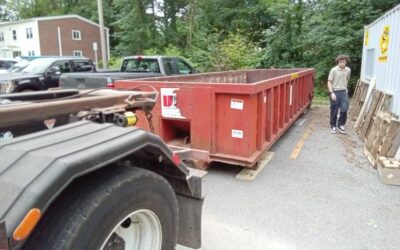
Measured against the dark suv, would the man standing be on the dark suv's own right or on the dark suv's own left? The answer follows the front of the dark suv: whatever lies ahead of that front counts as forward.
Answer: on the dark suv's own left

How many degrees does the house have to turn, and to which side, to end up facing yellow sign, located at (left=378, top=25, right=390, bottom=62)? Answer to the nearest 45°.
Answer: approximately 45° to its left

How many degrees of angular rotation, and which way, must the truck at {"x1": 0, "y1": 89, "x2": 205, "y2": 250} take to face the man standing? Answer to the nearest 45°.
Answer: approximately 180°

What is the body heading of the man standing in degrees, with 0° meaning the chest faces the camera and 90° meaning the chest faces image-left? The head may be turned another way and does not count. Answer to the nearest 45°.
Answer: approximately 0°

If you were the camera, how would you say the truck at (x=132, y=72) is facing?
facing away from the viewer and to the right of the viewer

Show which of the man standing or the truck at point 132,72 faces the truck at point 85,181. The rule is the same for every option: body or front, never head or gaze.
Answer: the man standing
